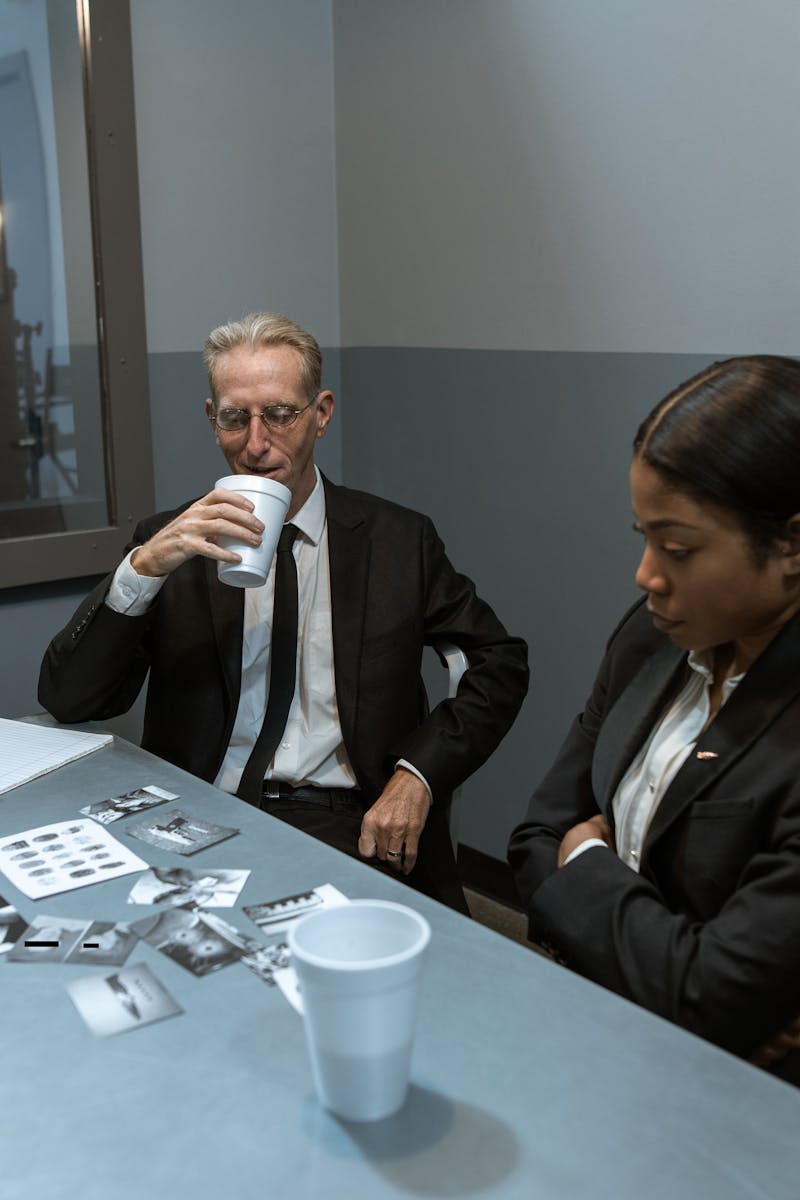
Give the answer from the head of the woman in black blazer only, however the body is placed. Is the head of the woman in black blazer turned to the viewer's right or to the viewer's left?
to the viewer's left

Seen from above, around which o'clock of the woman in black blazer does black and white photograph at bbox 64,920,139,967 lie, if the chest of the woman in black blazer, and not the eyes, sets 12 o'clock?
The black and white photograph is roughly at 1 o'clock from the woman in black blazer.

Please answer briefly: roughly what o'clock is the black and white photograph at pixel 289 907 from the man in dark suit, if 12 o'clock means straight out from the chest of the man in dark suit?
The black and white photograph is roughly at 12 o'clock from the man in dark suit.

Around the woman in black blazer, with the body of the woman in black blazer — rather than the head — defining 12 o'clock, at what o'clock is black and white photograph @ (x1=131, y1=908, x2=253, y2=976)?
The black and white photograph is roughly at 1 o'clock from the woman in black blazer.

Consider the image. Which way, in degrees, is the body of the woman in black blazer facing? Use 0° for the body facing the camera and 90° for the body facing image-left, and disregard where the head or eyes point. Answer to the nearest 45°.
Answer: approximately 45°

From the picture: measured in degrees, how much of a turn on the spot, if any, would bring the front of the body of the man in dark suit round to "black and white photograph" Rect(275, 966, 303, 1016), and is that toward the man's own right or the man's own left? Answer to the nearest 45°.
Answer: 0° — they already face it

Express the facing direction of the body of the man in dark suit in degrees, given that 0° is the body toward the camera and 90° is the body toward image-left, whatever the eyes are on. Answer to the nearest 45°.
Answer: approximately 0°

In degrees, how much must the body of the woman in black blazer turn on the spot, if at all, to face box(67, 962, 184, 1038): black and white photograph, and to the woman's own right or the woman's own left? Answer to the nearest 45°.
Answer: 0° — they already face it

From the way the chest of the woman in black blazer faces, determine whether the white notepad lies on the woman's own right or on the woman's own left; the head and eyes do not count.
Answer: on the woman's own right
